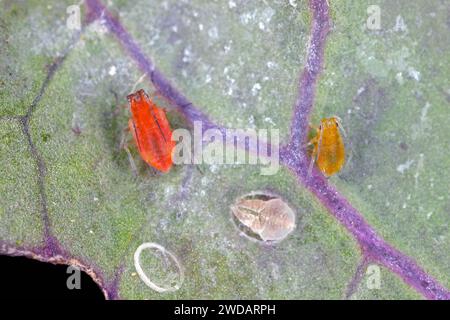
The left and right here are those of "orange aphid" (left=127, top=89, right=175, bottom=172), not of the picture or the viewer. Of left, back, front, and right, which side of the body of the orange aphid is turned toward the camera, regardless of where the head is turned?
back

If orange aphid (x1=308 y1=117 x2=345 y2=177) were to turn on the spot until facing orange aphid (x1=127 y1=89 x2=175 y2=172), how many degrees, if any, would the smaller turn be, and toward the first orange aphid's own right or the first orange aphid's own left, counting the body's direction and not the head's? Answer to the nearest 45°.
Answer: approximately 90° to the first orange aphid's own left

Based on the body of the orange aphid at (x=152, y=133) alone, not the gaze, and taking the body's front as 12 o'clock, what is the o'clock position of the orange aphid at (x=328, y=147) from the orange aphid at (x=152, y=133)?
the orange aphid at (x=328, y=147) is roughly at 3 o'clock from the orange aphid at (x=152, y=133).

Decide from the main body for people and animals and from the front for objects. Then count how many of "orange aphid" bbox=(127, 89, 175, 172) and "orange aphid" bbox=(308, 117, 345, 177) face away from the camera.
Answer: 2

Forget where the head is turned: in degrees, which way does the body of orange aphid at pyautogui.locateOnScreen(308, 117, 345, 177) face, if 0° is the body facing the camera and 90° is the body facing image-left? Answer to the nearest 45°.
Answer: approximately 180°
